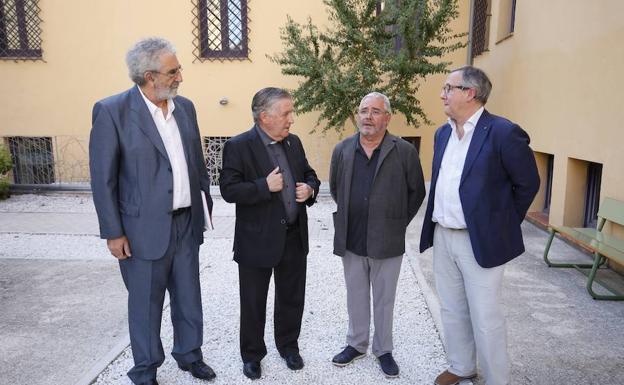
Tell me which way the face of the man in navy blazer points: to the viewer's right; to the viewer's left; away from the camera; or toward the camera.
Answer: to the viewer's left

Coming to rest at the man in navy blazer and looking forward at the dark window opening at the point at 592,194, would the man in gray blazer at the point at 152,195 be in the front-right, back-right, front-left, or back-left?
back-left

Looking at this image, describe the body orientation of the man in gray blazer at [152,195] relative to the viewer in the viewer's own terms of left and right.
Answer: facing the viewer and to the right of the viewer

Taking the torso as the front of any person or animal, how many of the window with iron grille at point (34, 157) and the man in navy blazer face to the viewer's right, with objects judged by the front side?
0

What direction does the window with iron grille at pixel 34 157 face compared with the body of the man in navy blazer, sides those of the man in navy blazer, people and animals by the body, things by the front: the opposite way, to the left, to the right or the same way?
to the left

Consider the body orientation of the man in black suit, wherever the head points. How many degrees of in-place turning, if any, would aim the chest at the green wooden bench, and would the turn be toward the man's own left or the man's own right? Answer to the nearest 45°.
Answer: approximately 90° to the man's own left

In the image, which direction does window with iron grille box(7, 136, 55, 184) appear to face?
toward the camera

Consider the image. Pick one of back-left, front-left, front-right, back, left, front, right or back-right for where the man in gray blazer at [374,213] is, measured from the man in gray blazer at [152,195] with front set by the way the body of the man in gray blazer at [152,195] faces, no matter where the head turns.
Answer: front-left

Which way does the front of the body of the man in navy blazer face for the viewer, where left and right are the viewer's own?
facing the viewer and to the left of the viewer

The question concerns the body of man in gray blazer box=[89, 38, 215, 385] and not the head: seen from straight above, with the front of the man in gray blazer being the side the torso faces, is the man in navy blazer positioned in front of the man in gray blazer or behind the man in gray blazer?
in front

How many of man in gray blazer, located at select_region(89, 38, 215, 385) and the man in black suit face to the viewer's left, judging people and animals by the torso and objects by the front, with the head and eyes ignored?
0

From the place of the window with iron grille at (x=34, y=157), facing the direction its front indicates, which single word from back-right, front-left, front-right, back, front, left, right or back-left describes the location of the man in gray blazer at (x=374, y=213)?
front

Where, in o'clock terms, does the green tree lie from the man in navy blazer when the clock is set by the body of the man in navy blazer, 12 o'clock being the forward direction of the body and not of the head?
The green tree is roughly at 4 o'clock from the man in navy blazer.

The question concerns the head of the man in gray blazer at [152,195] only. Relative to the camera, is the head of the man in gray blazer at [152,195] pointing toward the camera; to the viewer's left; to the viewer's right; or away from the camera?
to the viewer's right

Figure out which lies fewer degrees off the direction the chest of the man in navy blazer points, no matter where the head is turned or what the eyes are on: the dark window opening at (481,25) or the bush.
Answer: the bush
